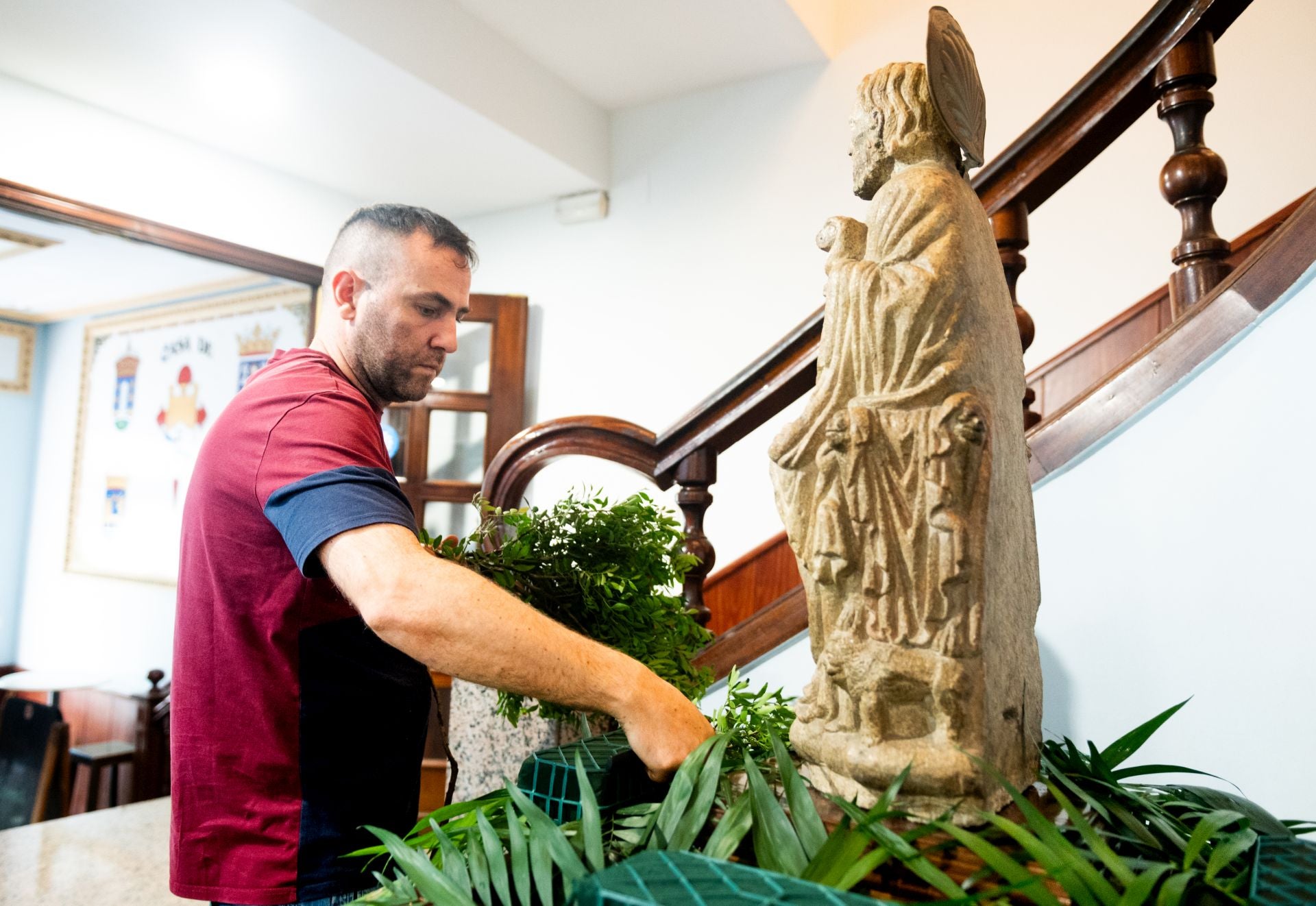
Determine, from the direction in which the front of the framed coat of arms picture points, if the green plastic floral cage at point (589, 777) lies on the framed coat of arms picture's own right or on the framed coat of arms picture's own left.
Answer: on the framed coat of arms picture's own left

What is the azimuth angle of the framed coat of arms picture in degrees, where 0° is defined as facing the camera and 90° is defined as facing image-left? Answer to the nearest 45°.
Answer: approximately 45°

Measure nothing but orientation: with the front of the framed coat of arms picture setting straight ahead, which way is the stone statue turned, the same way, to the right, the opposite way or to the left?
to the right

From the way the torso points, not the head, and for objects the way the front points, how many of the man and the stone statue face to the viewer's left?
1

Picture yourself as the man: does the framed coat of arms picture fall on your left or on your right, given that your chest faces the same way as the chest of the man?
on your left

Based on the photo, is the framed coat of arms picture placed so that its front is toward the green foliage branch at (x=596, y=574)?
no

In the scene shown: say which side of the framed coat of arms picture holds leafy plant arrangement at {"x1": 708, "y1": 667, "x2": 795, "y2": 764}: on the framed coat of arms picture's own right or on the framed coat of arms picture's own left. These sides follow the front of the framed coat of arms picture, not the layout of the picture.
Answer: on the framed coat of arms picture's own left

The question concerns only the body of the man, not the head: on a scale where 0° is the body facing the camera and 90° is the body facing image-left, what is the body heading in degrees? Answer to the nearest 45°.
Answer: approximately 270°

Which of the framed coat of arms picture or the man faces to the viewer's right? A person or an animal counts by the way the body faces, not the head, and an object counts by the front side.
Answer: the man

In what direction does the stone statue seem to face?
to the viewer's left

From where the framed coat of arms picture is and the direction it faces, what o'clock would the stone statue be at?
The stone statue is roughly at 10 o'clock from the framed coat of arms picture.

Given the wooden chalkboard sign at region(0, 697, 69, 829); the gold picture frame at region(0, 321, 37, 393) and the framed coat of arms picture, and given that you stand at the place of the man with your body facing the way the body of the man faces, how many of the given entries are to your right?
0

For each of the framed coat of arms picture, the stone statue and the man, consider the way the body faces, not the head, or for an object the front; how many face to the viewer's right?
1
